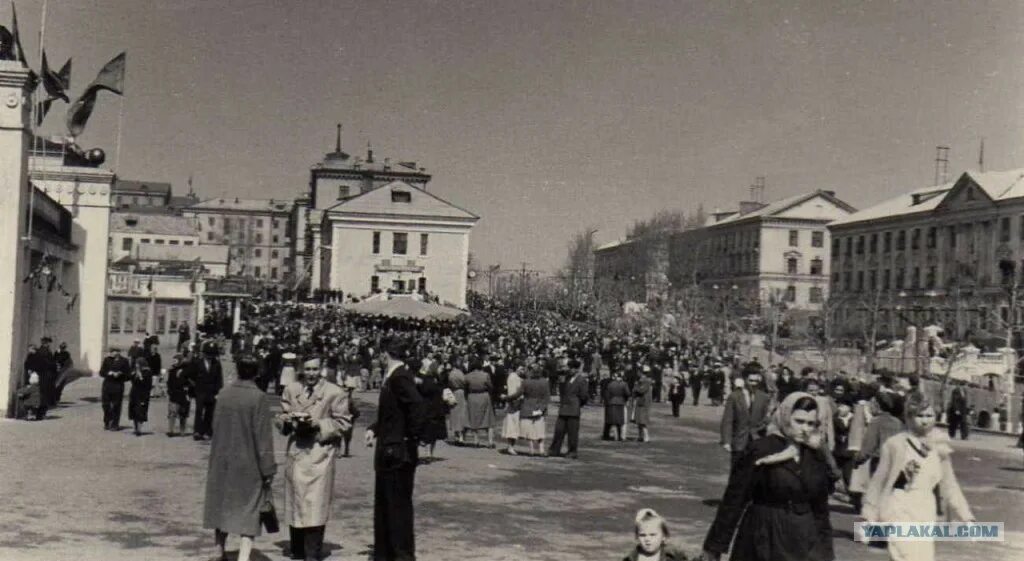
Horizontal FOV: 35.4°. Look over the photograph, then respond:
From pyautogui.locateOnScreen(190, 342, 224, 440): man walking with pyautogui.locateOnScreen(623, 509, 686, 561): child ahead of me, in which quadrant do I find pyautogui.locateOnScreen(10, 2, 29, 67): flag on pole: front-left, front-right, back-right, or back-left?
back-right

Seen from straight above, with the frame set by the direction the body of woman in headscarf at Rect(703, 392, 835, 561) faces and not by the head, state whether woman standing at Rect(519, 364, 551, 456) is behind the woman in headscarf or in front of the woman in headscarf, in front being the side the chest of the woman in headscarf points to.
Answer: behind

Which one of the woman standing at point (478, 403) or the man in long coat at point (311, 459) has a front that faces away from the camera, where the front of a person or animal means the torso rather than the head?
the woman standing

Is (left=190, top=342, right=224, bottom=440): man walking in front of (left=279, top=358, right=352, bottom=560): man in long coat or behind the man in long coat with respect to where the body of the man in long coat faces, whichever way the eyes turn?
behind

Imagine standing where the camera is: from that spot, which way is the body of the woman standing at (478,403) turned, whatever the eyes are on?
away from the camera

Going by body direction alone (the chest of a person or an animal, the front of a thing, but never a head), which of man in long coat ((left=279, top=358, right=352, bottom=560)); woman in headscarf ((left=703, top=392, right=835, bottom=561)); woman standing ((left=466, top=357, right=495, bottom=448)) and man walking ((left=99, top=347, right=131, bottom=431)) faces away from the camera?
the woman standing

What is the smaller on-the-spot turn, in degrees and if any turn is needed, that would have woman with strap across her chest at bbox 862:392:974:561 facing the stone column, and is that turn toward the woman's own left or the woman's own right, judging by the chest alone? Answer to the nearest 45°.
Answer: approximately 135° to the woman's own right

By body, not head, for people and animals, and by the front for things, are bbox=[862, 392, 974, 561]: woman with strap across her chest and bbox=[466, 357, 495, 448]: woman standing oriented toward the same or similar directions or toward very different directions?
very different directions
